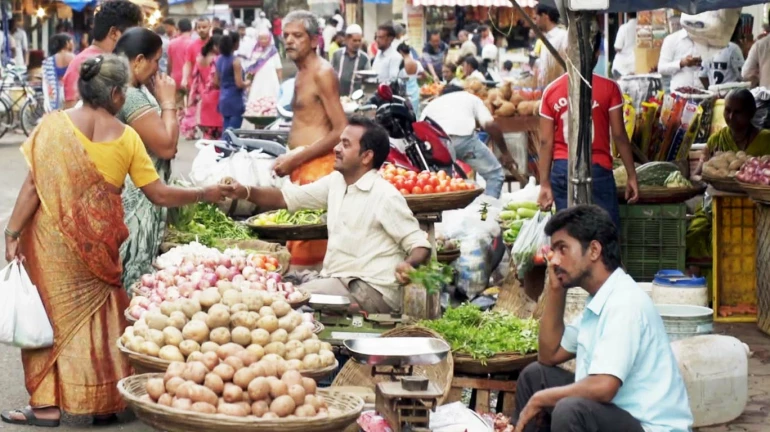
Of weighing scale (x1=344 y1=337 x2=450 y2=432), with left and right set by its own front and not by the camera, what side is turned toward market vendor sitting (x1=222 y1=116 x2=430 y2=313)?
back

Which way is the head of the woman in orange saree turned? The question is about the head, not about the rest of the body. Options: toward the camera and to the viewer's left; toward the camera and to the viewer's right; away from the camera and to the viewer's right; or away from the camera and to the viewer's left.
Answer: away from the camera and to the viewer's right
